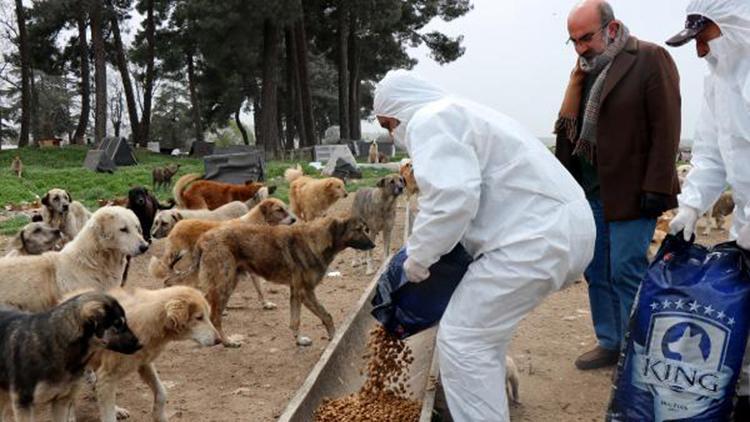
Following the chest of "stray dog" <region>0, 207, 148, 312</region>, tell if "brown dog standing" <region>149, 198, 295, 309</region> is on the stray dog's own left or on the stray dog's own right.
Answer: on the stray dog's own left

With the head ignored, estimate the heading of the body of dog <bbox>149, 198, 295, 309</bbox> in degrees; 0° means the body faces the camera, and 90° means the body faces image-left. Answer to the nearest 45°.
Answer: approximately 270°

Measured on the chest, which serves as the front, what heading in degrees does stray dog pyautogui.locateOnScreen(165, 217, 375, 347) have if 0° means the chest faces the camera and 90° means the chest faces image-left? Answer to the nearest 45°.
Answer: approximately 270°

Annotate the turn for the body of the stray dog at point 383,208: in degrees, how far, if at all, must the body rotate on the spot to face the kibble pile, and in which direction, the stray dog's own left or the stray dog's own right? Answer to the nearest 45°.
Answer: approximately 45° to the stray dog's own right

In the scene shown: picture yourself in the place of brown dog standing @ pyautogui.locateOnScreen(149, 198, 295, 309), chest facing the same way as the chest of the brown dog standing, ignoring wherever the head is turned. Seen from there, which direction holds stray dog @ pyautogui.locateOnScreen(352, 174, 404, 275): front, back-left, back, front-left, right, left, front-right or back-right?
front-left

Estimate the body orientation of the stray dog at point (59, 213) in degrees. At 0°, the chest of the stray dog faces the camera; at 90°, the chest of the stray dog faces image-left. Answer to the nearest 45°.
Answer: approximately 45°

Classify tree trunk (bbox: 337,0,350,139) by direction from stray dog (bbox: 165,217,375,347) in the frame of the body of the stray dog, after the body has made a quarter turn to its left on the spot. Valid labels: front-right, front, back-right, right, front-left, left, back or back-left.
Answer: front

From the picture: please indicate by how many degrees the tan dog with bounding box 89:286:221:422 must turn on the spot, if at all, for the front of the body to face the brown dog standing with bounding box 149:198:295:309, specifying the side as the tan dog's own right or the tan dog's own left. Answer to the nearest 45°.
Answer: approximately 90° to the tan dog's own left

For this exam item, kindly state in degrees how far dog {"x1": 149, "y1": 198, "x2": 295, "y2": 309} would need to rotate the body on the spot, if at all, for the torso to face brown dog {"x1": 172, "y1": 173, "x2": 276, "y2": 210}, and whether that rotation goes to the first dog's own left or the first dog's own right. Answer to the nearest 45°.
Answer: approximately 90° to the first dog's own left

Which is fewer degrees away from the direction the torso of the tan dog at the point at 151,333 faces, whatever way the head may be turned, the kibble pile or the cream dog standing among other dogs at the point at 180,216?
the kibble pile

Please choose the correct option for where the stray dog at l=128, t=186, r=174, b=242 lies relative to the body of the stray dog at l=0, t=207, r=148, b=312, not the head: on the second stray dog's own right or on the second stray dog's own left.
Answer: on the second stray dog's own left

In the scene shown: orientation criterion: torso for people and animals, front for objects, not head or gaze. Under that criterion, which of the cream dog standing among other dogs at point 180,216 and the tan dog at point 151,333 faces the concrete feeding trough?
the tan dog

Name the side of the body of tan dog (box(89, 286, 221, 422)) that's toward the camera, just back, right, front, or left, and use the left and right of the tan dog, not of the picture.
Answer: right

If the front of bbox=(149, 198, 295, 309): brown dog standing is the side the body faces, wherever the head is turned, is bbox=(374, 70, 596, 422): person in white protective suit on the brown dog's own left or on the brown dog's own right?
on the brown dog's own right

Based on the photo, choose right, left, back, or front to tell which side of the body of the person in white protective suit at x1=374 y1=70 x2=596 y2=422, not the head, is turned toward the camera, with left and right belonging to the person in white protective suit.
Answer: left

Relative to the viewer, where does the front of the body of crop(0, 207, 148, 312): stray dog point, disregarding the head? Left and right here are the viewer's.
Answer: facing to the right of the viewer

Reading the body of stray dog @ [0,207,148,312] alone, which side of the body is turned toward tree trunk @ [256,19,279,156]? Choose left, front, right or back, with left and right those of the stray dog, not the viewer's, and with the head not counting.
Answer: left
